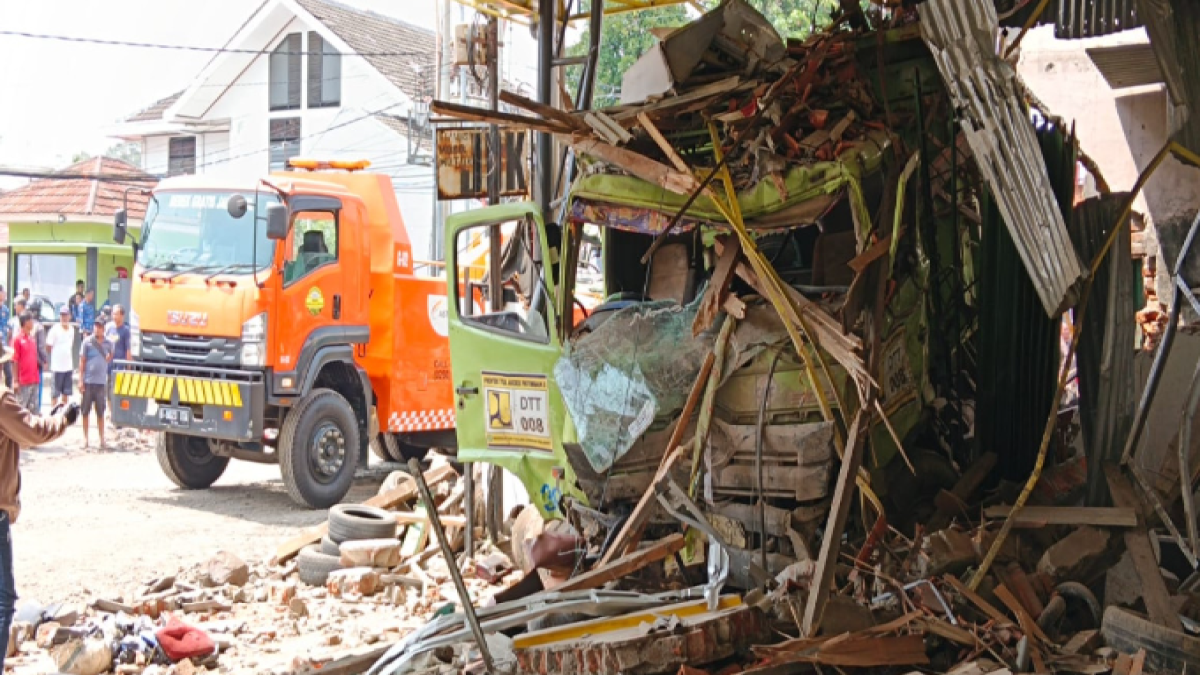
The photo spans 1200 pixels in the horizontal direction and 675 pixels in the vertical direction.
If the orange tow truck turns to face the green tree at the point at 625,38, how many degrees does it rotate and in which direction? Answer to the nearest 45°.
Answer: approximately 180°

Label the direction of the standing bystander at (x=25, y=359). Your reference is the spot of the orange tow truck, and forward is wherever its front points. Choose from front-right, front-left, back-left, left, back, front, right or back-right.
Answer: right

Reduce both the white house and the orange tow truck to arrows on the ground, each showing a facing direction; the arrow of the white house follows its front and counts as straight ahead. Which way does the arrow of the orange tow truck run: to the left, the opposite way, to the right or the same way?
the same way

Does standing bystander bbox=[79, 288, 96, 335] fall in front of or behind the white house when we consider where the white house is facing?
in front

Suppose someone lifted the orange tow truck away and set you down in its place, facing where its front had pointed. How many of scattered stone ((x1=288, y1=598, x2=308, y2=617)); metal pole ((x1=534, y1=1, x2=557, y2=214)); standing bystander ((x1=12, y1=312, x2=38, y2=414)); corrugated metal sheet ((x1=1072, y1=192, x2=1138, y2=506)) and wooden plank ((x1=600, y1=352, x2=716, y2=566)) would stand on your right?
1

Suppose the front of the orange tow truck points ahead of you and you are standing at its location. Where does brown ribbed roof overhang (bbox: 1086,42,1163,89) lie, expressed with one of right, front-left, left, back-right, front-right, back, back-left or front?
left

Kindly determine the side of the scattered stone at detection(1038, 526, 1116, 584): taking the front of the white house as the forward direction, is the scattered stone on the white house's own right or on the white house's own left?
on the white house's own left

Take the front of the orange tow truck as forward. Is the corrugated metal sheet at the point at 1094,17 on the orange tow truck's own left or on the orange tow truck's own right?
on the orange tow truck's own left

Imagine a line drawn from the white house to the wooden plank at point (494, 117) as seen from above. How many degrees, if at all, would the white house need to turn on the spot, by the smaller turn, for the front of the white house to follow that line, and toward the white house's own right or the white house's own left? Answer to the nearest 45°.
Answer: approximately 45° to the white house's own left

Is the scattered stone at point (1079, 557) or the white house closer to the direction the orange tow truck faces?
the scattered stone

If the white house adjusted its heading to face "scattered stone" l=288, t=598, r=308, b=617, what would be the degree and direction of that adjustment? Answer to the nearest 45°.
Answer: approximately 45° to its left

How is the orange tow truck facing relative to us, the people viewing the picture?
facing the viewer and to the left of the viewer

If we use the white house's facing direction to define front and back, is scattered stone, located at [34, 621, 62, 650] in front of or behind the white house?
in front

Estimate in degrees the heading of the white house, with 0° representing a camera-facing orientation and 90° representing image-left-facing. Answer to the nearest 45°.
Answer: approximately 45°

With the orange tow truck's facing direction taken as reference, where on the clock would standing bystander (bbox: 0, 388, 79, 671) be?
The standing bystander is roughly at 11 o'clock from the orange tow truck.

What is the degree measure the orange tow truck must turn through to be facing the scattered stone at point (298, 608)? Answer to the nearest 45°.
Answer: approximately 45° to its left

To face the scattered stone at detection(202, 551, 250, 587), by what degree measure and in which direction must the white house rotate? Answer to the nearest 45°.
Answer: approximately 45° to its left

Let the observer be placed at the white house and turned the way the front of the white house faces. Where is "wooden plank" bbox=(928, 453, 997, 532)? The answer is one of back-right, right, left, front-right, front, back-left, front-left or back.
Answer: front-left

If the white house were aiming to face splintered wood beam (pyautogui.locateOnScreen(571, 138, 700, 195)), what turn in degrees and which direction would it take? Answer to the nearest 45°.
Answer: approximately 45° to its left

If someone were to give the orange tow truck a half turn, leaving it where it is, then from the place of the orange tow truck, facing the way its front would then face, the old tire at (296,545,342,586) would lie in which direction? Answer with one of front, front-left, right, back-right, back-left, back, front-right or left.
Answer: back-right

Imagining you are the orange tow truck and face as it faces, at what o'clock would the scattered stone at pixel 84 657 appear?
The scattered stone is roughly at 11 o'clock from the orange tow truck.
